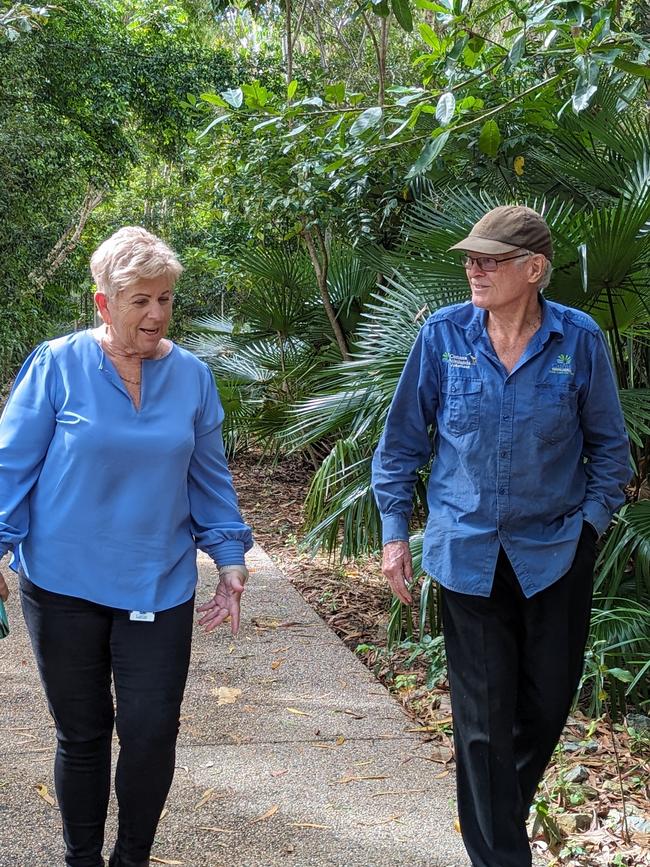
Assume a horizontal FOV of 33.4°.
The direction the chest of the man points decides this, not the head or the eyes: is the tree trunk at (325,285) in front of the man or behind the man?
behind

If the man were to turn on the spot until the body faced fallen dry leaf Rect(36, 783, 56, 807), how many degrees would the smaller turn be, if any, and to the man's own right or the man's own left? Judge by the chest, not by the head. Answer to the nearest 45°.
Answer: approximately 90° to the man's own right

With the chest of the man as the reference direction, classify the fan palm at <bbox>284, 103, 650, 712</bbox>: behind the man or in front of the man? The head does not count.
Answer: behind

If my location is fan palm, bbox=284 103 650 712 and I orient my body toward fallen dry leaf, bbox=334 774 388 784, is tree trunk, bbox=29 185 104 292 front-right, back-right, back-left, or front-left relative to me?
back-right

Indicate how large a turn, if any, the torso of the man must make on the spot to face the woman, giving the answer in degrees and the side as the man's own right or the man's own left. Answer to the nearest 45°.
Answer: approximately 45° to the man's own right

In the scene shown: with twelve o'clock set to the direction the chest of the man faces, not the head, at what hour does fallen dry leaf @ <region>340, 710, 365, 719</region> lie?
The fallen dry leaf is roughly at 5 o'clock from the man.

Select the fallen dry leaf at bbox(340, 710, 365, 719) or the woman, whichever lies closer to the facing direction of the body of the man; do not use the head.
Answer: the woman

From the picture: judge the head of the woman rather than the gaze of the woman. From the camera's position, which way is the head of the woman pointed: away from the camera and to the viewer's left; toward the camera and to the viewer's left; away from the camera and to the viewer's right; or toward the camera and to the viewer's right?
toward the camera and to the viewer's right

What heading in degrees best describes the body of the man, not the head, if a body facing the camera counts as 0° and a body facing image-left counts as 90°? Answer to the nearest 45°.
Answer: approximately 0°
